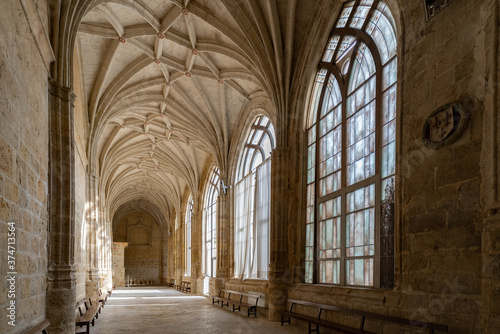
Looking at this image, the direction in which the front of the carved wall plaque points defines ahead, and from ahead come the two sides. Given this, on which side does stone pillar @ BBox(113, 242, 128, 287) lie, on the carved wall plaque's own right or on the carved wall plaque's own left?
on the carved wall plaque's own right

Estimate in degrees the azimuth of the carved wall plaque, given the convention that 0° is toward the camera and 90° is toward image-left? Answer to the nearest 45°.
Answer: approximately 45°

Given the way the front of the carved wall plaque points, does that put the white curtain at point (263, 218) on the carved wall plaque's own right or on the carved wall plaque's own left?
on the carved wall plaque's own right

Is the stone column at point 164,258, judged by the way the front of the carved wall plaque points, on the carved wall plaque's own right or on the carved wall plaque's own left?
on the carved wall plaque's own right

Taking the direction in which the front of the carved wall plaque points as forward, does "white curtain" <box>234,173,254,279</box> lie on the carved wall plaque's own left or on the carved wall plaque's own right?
on the carved wall plaque's own right
